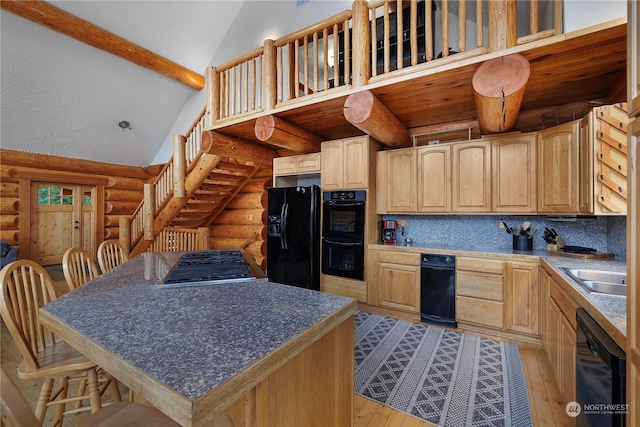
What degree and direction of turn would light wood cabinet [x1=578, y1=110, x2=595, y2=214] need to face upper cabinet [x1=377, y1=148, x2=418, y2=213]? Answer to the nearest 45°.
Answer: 0° — it already faces it

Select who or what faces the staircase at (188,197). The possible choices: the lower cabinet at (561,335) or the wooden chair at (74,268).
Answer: the lower cabinet

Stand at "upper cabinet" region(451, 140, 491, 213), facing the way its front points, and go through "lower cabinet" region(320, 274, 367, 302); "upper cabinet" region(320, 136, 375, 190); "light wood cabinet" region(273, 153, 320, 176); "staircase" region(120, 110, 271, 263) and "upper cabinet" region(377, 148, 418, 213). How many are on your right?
5

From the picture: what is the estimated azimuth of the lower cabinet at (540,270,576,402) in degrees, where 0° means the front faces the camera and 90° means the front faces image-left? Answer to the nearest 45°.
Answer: approximately 90°

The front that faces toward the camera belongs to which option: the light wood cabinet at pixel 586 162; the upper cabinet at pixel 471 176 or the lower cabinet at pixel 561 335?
the upper cabinet

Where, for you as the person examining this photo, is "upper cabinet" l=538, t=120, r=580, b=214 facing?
facing the viewer and to the left of the viewer

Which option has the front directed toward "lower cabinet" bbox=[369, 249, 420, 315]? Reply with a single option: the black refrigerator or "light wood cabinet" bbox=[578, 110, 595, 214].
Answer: the light wood cabinet

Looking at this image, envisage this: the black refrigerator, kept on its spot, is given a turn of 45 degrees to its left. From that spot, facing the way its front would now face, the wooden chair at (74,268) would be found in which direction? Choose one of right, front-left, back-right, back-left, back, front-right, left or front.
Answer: front-right

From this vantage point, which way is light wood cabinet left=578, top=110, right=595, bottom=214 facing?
to the viewer's left

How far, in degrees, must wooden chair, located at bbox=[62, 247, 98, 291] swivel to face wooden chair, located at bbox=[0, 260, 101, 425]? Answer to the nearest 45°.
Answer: approximately 45° to its right

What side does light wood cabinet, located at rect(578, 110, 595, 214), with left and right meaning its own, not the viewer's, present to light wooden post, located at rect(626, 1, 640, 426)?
left

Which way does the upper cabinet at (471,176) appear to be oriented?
toward the camera

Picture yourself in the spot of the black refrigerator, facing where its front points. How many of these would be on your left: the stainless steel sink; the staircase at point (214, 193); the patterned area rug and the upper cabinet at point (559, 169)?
3

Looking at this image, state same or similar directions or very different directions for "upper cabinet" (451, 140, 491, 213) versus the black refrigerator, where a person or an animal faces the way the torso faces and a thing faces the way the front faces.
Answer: same or similar directions

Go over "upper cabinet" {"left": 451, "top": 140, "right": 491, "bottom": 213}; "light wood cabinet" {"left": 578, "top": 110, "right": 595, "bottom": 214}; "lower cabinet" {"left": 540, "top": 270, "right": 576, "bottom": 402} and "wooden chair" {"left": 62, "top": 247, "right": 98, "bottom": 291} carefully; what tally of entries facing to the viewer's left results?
2

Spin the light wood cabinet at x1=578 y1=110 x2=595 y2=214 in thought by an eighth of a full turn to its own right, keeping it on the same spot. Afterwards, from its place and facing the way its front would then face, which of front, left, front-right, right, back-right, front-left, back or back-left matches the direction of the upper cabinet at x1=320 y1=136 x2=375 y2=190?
front-left

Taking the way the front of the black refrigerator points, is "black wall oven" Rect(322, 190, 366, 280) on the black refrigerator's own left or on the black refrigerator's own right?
on the black refrigerator's own left

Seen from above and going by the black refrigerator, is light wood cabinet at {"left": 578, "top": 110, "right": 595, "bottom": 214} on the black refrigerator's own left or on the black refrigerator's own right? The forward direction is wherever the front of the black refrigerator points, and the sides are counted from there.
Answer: on the black refrigerator's own left
